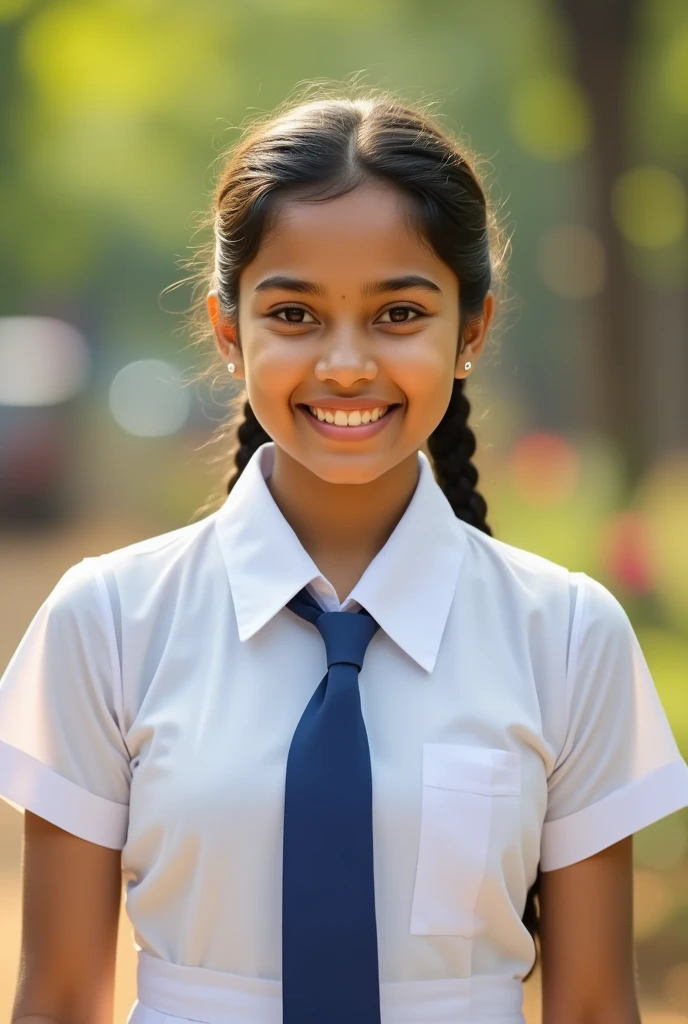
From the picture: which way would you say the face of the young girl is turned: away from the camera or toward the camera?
toward the camera

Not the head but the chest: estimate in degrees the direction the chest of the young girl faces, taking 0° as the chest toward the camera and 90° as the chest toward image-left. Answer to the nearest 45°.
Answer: approximately 0°

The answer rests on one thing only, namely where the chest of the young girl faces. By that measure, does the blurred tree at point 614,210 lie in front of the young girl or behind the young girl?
behind
